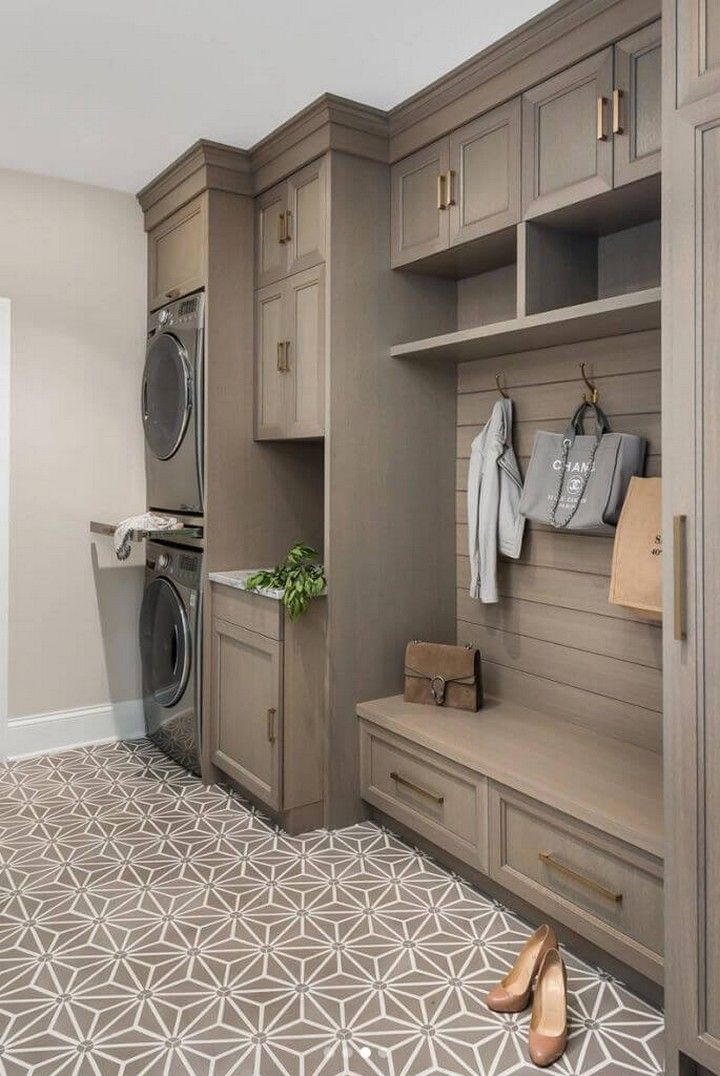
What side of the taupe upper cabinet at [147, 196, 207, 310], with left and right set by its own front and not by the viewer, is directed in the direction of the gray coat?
left

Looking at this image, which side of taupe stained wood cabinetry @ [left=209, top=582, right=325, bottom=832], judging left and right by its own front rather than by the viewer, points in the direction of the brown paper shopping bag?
left

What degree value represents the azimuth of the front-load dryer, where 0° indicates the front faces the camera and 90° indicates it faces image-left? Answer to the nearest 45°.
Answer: approximately 45°

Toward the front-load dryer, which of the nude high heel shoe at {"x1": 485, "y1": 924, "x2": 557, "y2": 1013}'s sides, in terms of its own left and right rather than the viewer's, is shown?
right

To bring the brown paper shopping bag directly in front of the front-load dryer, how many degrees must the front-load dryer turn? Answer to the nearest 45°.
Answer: approximately 90° to its left

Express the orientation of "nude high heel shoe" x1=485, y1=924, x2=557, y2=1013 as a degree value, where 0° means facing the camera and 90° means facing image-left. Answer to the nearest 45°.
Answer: approximately 45°

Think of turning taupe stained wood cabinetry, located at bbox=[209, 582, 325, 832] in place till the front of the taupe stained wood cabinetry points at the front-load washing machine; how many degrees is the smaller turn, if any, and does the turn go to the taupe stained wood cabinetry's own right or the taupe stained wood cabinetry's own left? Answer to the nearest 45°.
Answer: approximately 90° to the taupe stained wood cabinetry's own right

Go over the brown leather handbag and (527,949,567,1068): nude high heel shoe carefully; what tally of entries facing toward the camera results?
2

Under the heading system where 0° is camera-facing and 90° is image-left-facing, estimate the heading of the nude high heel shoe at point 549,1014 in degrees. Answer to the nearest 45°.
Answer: approximately 0°

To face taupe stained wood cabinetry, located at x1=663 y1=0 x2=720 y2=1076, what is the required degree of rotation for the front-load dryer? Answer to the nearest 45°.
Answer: approximately 90° to its left
